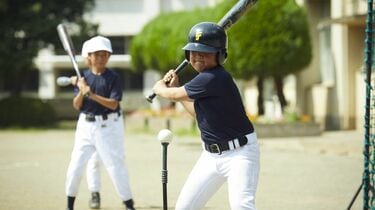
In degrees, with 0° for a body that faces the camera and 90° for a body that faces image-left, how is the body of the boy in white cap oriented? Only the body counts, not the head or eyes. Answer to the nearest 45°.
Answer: approximately 0°

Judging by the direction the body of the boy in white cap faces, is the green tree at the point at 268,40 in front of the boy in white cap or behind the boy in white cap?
behind

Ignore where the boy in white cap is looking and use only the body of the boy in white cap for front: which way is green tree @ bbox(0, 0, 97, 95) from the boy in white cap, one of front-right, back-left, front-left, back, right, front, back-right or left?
back

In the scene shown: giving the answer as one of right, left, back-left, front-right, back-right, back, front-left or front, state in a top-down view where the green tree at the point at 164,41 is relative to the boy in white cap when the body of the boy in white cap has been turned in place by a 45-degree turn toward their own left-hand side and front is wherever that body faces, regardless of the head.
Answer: back-left
